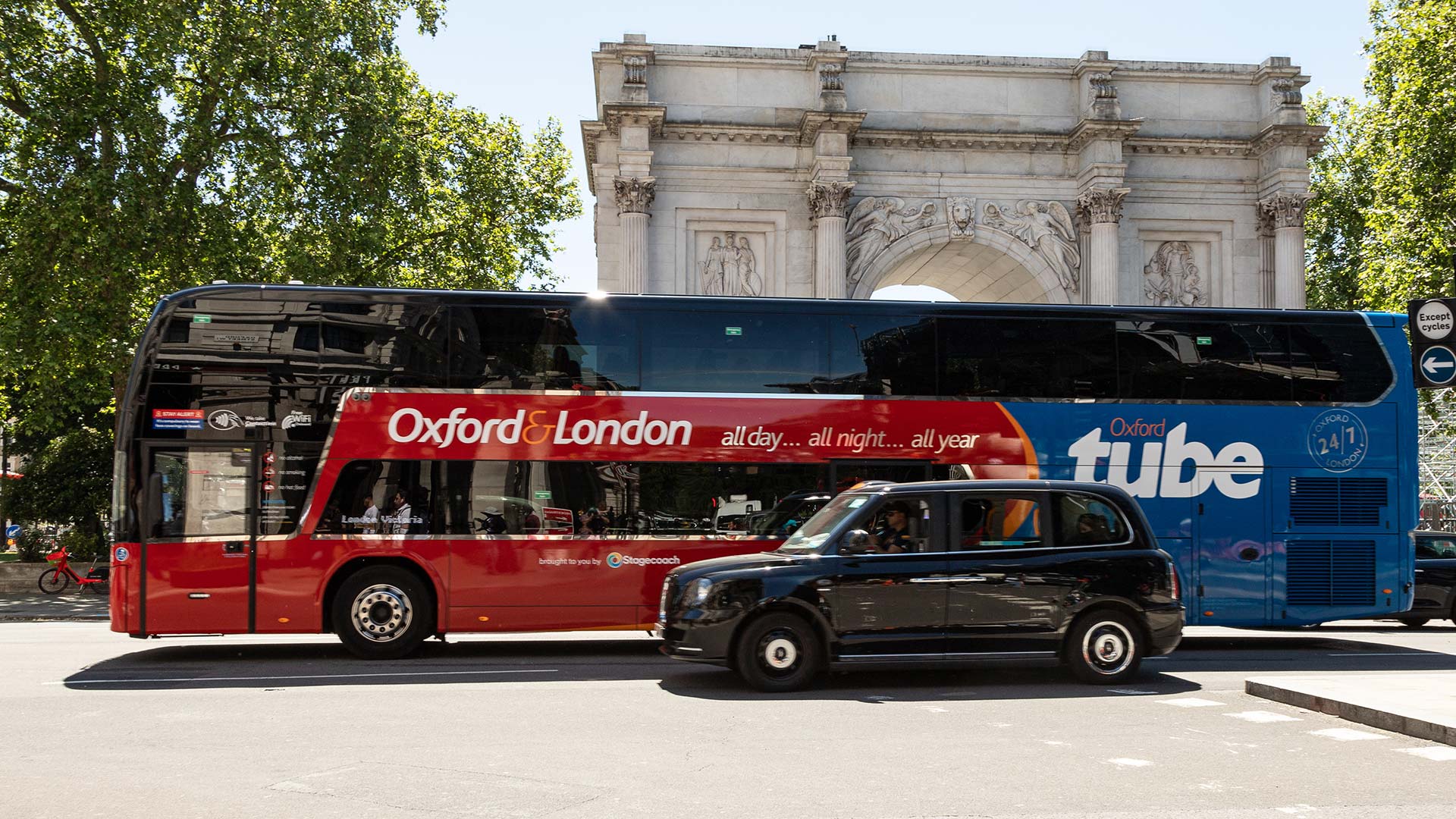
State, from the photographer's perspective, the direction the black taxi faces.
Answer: facing to the left of the viewer

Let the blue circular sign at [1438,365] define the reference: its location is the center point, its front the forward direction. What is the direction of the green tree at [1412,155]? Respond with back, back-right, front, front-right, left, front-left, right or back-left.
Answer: back

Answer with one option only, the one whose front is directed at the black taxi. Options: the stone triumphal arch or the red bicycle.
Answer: the stone triumphal arch

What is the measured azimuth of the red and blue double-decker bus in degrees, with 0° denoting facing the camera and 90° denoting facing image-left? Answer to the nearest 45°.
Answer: approximately 90°

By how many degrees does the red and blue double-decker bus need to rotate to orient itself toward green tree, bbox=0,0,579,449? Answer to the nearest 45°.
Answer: approximately 45° to its right

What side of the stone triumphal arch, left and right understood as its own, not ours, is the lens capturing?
front

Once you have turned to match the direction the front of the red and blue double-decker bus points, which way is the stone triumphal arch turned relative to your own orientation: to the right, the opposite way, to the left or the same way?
to the left

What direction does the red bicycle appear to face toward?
to the viewer's left

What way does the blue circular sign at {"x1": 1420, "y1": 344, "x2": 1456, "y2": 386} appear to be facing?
toward the camera

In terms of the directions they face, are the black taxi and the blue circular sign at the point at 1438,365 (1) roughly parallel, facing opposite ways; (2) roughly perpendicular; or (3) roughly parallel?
roughly perpendicular

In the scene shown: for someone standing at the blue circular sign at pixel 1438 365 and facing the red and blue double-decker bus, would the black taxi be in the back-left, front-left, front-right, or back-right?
front-left

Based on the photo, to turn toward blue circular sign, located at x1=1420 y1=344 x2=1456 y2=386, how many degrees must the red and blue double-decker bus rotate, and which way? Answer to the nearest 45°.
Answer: approximately 180°

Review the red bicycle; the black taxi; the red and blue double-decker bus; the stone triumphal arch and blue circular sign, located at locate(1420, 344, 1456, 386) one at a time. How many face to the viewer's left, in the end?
3
